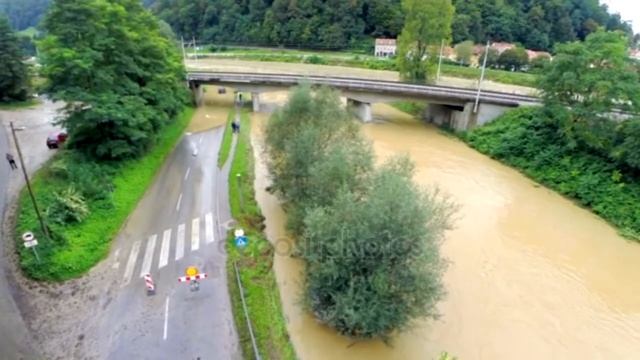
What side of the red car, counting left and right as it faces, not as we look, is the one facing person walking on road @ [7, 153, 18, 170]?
front

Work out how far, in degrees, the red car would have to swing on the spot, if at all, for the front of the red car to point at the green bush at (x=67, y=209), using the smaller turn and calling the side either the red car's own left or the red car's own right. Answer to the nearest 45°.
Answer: approximately 45° to the red car's own left

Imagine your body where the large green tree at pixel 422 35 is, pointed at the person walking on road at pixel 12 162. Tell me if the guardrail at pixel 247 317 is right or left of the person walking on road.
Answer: left

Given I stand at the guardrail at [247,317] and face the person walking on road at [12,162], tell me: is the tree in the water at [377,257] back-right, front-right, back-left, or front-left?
back-right

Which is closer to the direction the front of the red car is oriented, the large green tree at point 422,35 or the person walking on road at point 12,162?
the person walking on road

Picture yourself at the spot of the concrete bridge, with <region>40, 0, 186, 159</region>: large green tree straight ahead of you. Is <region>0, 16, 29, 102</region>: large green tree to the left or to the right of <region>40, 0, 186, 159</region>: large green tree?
right

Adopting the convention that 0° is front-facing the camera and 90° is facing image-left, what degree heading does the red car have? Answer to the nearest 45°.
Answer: approximately 45°
